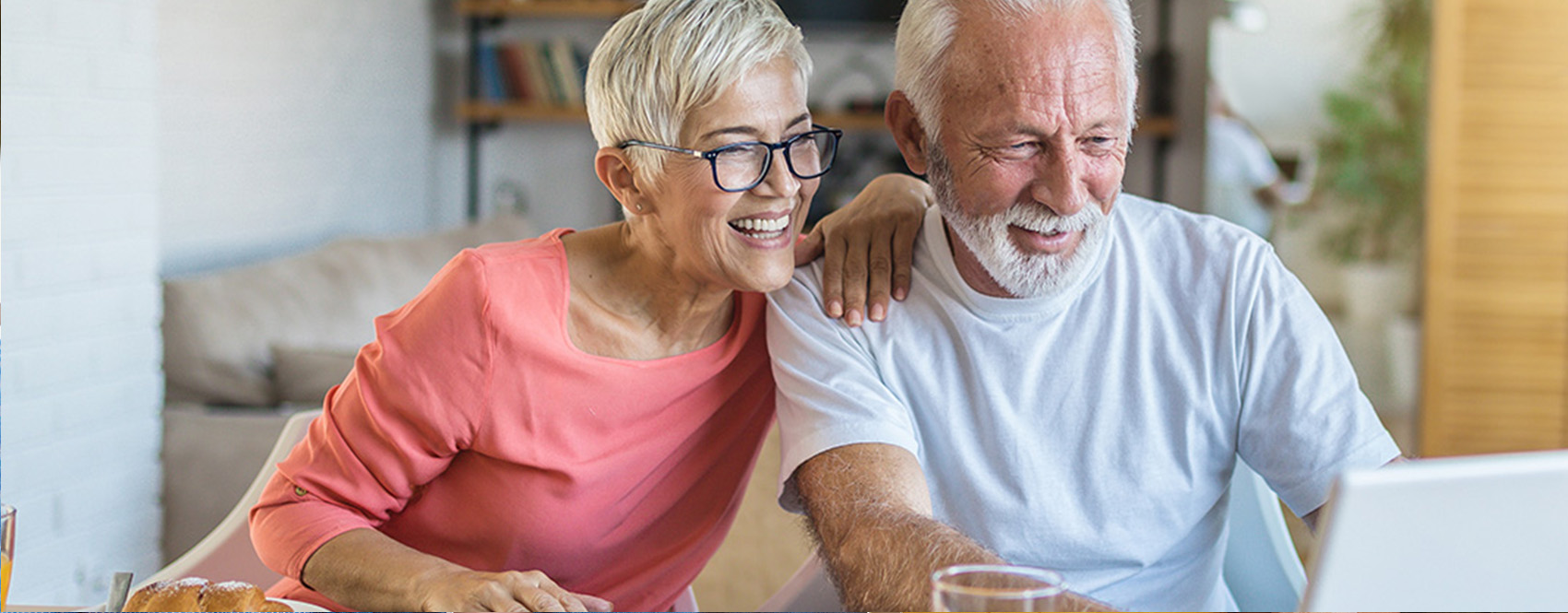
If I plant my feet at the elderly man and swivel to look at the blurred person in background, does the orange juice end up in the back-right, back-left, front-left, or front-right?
back-left

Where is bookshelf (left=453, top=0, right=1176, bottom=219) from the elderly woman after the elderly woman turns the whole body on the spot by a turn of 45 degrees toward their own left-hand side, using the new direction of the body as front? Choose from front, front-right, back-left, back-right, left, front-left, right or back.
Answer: left

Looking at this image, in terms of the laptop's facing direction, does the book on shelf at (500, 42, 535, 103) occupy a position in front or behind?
in front

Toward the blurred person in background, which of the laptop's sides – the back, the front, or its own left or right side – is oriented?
front

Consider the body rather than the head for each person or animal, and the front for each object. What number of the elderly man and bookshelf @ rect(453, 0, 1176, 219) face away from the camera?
0

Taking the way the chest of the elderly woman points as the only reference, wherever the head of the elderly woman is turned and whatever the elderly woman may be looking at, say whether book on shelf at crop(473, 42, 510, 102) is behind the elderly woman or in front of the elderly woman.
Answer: behind

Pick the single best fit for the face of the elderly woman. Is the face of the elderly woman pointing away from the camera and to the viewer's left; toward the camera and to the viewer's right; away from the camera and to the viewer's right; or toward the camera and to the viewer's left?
toward the camera and to the viewer's right

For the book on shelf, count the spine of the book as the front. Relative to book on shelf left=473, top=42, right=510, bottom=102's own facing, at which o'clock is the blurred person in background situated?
The blurred person in background is roughly at 10 o'clock from the book on shelf.

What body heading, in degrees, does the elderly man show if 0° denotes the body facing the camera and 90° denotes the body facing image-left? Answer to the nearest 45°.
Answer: approximately 0°

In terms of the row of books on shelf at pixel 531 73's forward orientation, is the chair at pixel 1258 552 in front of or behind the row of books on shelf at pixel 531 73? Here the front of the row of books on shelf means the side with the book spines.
in front

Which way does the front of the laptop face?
away from the camera
